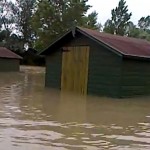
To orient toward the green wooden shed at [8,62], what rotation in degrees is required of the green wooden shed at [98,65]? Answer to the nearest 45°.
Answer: approximately 90° to its right
